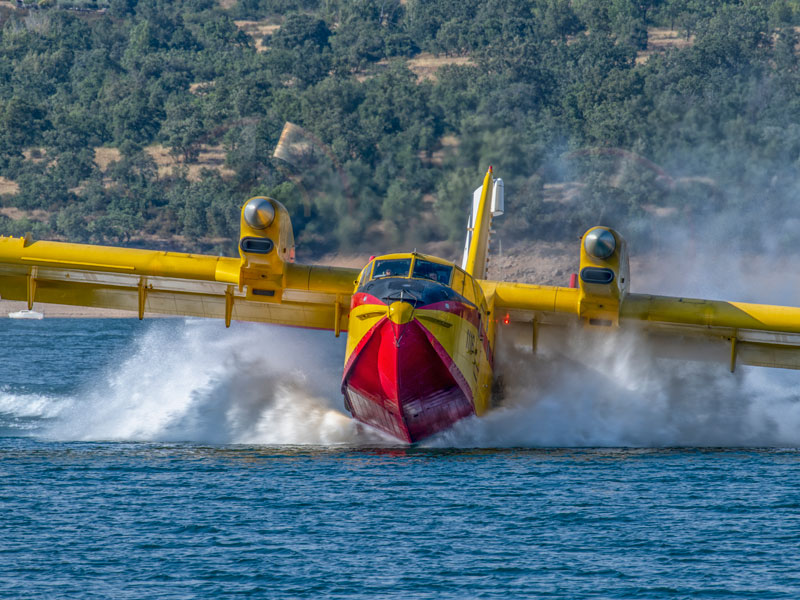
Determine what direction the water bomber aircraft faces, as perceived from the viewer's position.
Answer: facing the viewer
